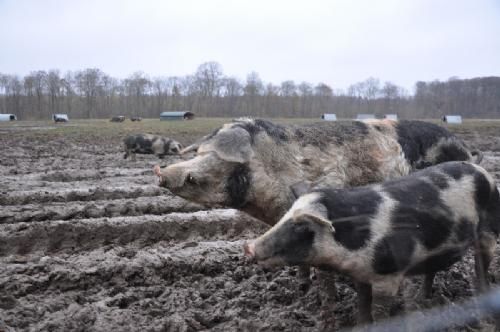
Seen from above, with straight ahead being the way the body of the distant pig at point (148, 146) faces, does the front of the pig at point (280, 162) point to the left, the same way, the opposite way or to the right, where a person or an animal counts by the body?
the opposite way

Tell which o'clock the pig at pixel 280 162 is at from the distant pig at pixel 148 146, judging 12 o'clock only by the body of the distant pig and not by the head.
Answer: The pig is roughly at 3 o'clock from the distant pig.

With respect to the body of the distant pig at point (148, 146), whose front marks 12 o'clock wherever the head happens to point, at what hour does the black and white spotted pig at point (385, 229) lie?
The black and white spotted pig is roughly at 3 o'clock from the distant pig.

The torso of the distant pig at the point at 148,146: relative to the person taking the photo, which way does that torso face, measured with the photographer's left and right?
facing to the right of the viewer

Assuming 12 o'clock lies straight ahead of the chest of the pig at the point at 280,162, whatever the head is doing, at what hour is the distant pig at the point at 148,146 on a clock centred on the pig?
The distant pig is roughly at 2 o'clock from the pig.

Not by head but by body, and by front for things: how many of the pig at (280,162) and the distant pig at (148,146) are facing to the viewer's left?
1

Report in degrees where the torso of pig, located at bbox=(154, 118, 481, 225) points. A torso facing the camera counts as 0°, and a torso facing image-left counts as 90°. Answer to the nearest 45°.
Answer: approximately 90°

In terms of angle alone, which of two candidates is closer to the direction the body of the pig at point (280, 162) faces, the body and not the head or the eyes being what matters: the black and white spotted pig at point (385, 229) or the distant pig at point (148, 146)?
the distant pig
